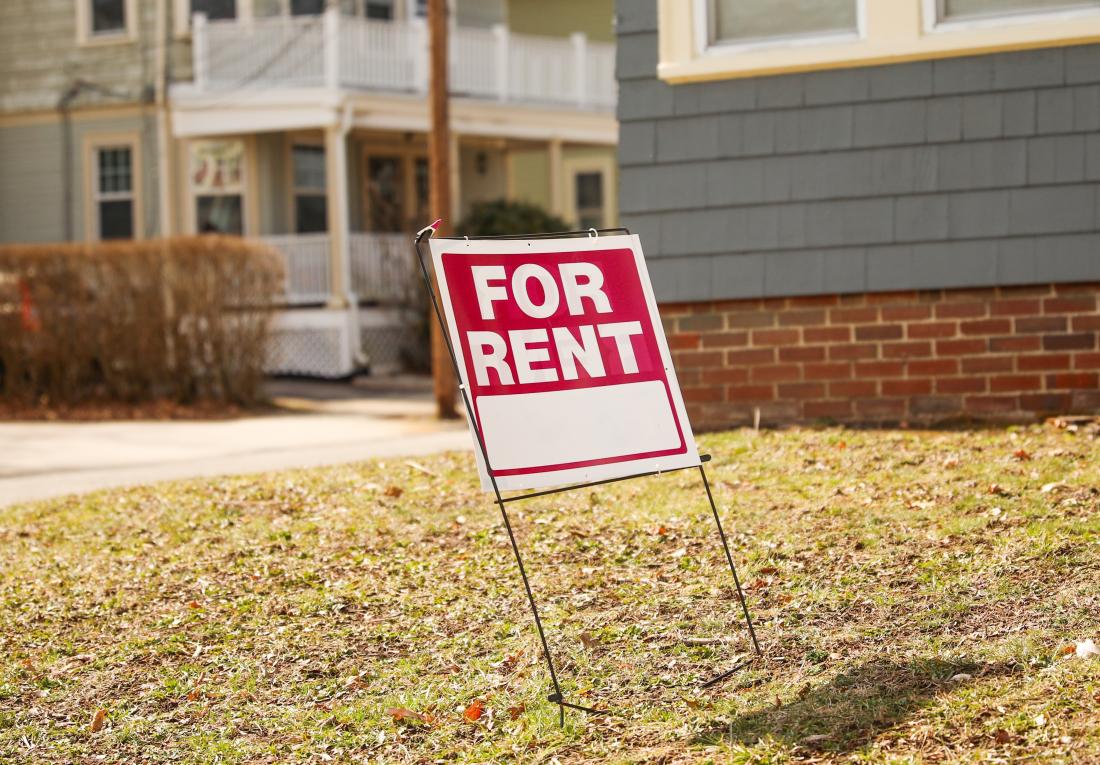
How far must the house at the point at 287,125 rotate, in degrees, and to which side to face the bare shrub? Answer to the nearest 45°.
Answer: approximately 45° to its right

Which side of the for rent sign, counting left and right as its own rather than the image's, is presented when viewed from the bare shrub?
back

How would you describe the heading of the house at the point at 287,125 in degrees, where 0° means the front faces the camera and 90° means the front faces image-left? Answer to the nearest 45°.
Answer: approximately 315°

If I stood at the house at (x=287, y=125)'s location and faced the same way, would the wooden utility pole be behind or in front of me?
in front

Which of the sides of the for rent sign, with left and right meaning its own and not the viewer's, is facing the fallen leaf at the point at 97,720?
right

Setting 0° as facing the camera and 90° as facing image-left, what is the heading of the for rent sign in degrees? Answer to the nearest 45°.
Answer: approximately 0°

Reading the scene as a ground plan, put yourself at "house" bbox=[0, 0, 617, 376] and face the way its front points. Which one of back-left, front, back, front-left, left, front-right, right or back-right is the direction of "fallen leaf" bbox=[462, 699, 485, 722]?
front-right

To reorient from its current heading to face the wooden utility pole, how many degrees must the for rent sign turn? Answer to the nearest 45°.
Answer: approximately 180°

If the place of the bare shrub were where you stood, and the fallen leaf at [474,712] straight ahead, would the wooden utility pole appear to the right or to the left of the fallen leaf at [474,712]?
left
